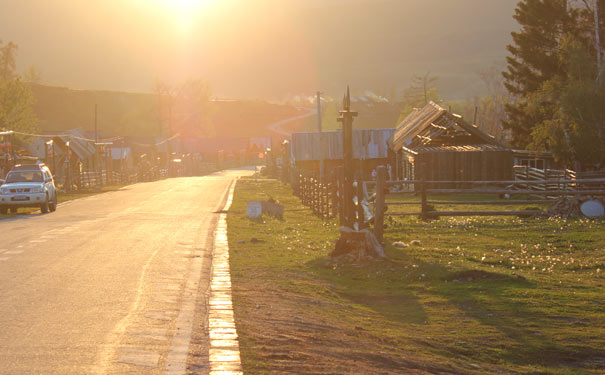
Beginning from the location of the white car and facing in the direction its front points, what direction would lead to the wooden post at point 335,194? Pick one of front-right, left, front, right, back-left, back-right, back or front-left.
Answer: front-left

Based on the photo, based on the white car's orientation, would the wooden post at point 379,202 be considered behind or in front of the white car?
in front

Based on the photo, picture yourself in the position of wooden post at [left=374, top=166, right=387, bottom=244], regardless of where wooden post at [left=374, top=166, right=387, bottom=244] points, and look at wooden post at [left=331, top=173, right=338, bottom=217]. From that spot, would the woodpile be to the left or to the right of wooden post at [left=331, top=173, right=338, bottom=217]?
right

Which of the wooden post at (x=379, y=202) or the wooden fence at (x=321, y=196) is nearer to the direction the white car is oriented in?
the wooden post

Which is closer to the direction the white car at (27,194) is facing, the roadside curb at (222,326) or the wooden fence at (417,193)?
the roadside curb

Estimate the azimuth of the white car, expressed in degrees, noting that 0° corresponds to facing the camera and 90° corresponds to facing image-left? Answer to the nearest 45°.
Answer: approximately 0°

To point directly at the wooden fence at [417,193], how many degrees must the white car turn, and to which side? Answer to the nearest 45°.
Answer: approximately 45° to its left

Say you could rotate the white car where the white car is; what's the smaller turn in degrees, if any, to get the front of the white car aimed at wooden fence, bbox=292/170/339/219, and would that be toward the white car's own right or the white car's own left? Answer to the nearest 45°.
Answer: approximately 45° to the white car's own left
